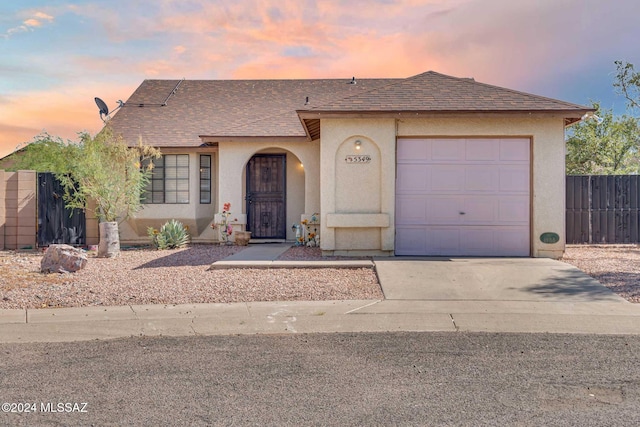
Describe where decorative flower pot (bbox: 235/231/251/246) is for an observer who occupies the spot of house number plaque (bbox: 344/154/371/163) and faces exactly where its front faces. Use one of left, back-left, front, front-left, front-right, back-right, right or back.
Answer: back-right

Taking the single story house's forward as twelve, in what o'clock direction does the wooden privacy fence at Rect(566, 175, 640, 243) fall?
The wooden privacy fence is roughly at 8 o'clock from the single story house.

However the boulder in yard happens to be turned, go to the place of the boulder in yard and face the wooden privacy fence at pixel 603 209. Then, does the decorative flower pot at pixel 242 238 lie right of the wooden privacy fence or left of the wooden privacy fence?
left

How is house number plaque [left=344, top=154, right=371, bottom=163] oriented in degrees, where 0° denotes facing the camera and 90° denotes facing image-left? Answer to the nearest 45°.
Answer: approximately 0°

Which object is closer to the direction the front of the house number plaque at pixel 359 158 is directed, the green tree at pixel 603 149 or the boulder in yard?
the boulder in yard

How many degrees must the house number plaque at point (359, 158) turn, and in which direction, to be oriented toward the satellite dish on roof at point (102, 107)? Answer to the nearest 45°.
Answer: approximately 135° to its right

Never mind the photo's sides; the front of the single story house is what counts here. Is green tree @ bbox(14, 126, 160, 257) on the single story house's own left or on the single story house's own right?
on the single story house's own right

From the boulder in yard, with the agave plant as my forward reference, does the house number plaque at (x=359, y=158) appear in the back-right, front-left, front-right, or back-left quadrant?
front-right

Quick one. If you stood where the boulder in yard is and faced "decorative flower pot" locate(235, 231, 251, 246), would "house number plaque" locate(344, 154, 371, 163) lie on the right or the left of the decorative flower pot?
right

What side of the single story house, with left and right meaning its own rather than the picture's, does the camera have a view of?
front

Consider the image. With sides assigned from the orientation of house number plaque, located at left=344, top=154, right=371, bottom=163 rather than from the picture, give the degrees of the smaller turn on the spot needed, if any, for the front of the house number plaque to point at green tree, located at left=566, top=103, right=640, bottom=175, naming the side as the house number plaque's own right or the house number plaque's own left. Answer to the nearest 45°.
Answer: approximately 135° to the house number plaque's own left

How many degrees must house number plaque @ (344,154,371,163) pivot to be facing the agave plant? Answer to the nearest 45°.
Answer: approximately 135° to its right

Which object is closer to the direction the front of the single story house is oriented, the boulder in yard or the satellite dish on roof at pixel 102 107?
the boulder in yard

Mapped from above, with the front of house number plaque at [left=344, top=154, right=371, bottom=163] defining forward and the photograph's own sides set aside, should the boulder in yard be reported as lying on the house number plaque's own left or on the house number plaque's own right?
on the house number plaque's own right
